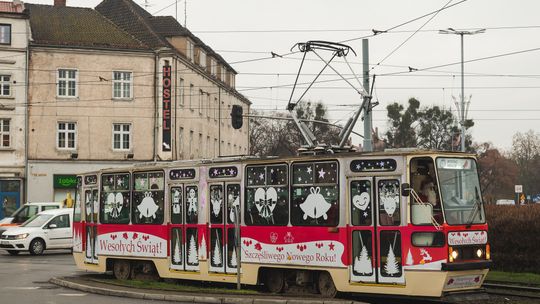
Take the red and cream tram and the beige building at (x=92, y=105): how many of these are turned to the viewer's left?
0

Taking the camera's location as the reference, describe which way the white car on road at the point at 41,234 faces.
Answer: facing the viewer and to the left of the viewer

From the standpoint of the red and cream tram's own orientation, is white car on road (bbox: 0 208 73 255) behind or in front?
behind

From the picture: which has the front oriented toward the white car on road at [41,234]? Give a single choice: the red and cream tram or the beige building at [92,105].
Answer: the beige building

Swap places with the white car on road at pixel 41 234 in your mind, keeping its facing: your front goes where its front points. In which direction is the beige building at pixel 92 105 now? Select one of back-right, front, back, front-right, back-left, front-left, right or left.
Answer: back-right

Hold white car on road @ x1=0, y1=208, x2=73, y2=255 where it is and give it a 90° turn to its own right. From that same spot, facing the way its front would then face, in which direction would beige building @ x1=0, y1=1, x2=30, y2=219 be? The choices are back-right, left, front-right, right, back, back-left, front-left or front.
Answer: front-right

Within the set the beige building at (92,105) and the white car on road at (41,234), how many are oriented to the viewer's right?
0

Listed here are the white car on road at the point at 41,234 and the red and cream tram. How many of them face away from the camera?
0

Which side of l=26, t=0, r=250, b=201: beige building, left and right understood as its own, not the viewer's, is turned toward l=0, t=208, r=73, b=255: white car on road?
front

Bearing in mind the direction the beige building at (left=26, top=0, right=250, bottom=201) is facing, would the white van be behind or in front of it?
in front

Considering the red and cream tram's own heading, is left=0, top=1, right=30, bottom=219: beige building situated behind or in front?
behind
